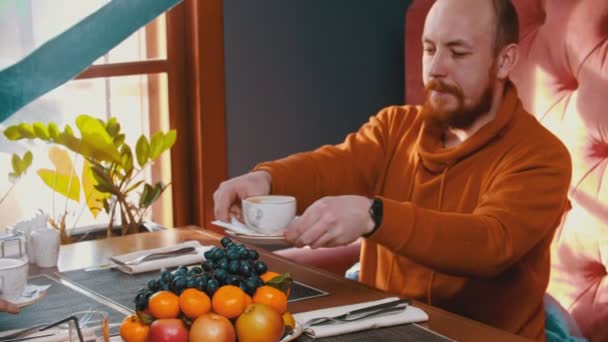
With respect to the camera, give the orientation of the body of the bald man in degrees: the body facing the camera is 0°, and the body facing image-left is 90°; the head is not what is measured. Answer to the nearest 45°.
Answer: approximately 45°

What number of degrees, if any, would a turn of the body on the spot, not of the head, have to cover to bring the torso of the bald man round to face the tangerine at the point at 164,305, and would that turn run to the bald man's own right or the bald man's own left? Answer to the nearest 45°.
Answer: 0° — they already face it

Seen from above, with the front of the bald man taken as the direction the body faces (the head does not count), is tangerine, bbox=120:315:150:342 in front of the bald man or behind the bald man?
in front

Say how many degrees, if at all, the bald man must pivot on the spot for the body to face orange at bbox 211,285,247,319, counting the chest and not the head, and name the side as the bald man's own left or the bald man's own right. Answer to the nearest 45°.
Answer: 0° — they already face it

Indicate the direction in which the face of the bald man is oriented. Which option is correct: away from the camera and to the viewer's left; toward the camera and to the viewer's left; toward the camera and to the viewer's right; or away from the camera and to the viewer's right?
toward the camera and to the viewer's left

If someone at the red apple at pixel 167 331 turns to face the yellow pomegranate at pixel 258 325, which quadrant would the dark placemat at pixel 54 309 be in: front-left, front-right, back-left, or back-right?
back-left

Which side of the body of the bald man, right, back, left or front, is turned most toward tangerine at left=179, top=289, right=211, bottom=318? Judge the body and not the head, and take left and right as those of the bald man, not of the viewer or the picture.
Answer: front

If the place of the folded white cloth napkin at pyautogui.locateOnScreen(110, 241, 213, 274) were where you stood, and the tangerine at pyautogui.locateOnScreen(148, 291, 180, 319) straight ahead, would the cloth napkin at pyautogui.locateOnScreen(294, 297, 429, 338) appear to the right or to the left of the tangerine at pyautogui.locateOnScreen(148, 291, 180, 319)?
left

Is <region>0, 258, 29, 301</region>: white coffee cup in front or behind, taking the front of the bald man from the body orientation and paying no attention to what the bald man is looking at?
in front
